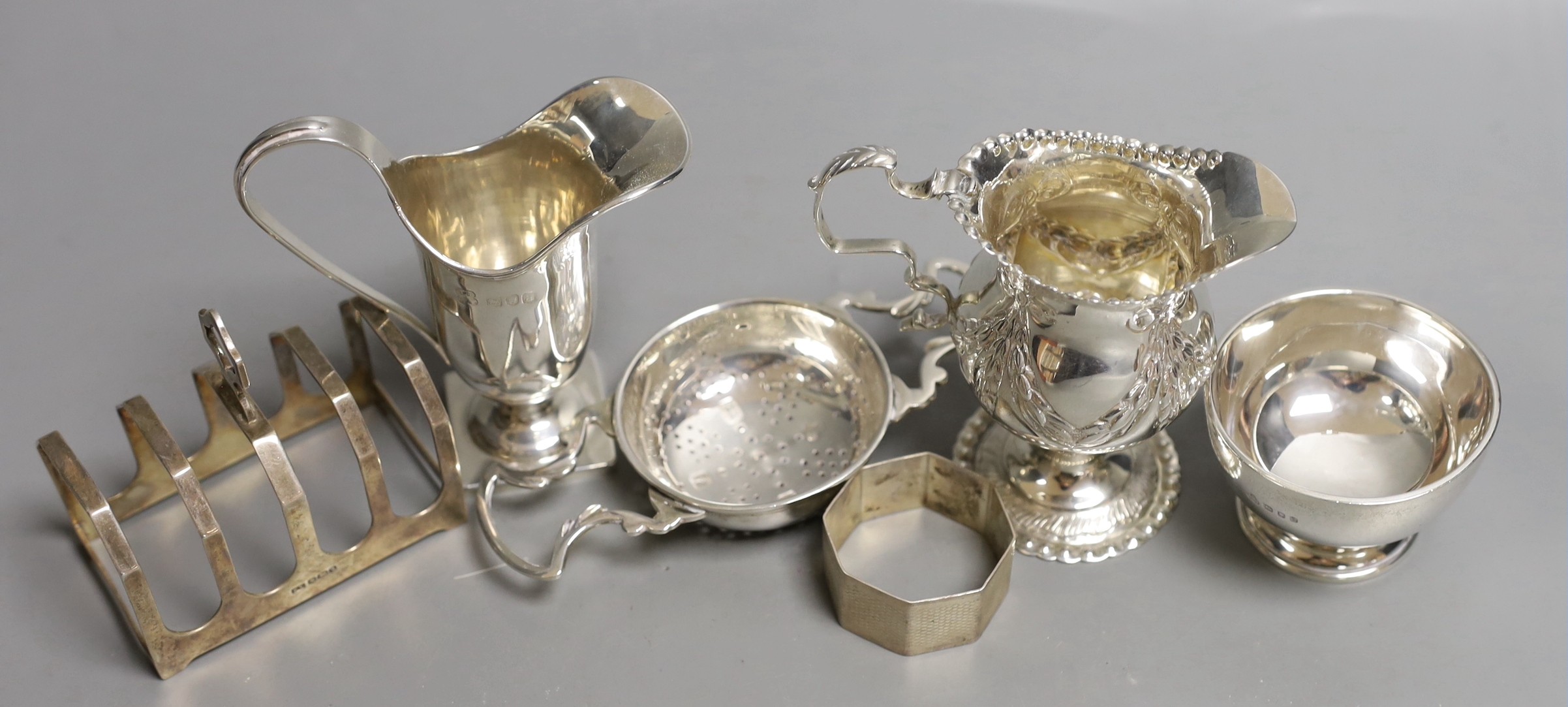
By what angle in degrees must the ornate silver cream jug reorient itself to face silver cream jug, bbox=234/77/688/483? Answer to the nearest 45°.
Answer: approximately 180°

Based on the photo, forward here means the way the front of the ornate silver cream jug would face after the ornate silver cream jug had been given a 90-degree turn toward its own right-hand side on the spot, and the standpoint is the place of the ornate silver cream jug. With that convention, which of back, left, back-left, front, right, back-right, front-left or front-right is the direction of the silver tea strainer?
right

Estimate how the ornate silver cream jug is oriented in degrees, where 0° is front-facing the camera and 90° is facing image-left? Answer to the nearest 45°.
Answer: approximately 270°
